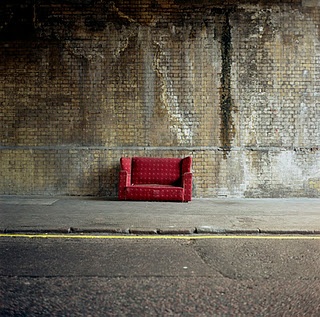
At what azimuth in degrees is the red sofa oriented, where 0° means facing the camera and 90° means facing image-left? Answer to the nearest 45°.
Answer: approximately 0°
